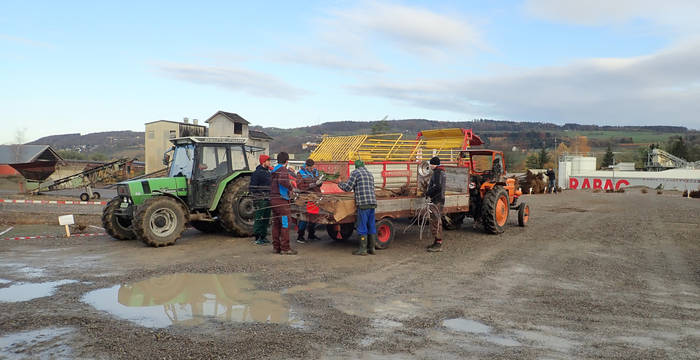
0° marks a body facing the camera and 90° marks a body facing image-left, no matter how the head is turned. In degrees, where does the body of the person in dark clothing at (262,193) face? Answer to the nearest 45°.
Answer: approximately 270°

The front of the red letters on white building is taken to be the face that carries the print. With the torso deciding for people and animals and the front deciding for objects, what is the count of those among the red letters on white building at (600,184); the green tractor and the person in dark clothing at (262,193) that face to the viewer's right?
1

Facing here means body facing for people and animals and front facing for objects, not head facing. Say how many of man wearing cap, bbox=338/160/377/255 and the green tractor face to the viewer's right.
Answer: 0

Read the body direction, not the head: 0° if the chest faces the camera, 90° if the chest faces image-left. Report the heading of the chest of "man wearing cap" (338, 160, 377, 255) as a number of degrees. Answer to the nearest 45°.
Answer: approximately 135°

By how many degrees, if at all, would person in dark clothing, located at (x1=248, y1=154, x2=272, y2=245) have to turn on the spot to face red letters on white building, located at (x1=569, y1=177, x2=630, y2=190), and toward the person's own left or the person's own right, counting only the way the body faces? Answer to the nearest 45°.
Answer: approximately 45° to the person's own left

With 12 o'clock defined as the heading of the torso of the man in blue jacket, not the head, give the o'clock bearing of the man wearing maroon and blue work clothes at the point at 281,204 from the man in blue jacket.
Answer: The man wearing maroon and blue work clothes is roughly at 2 o'clock from the man in blue jacket.

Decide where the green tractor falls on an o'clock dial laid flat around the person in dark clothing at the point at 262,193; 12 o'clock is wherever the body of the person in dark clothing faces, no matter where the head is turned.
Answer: The green tractor is roughly at 7 o'clock from the person in dark clothing.

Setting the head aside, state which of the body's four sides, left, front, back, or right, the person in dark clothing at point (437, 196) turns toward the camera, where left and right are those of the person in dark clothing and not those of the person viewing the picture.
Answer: left

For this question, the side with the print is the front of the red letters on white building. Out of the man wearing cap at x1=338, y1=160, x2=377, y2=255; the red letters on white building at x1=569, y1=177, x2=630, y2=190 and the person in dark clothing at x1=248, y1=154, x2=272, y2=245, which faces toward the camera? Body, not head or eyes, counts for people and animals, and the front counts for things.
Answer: the red letters on white building

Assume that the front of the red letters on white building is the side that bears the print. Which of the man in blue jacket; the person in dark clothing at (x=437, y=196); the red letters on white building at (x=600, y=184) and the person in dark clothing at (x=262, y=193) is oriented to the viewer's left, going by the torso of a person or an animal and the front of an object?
the person in dark clothing at (x=437, y=196)

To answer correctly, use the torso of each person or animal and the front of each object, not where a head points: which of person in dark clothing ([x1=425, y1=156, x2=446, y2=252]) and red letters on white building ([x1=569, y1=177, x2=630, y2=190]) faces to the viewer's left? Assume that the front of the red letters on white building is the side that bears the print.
the person in dark clothing

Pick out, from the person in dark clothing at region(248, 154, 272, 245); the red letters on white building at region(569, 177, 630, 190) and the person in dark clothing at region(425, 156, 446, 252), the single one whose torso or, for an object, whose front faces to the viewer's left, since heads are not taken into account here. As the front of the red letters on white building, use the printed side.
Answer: the person in dark clothing at region(425, 156, 446, 252)

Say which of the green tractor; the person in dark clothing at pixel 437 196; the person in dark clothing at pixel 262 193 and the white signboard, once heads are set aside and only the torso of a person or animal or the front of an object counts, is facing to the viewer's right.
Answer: the person in dark clothing at pixel 262 193

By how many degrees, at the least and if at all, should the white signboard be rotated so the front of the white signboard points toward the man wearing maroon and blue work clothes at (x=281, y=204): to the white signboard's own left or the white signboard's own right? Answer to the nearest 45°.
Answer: approximately 45° to the white signboard's own left
